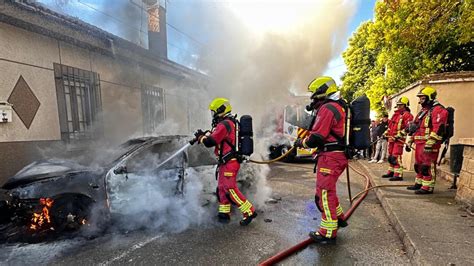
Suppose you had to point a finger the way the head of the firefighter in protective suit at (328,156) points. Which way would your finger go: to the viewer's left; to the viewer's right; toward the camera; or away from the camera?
to the viewer's left

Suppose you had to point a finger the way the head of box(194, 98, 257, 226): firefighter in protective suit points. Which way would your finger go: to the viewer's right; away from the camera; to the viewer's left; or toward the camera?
to the viewer's left

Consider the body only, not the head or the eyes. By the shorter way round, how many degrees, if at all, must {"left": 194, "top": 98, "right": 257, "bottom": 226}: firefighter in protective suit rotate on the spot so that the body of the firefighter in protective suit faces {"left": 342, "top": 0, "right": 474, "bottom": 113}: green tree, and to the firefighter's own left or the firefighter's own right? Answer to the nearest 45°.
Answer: approximately 135° to the firefighter's own right

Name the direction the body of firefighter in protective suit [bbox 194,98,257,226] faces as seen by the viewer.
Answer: to the viewer's left

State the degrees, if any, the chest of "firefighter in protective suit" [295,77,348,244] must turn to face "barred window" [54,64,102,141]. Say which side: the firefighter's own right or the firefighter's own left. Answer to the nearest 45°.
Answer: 0° — they already face it

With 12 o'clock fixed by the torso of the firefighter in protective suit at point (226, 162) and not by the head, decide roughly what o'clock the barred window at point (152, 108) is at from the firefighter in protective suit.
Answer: The barred window is roughly at 2 o'clock from the firefighter in protective suit.

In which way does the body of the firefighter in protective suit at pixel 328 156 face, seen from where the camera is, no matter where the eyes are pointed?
to the viewer's left

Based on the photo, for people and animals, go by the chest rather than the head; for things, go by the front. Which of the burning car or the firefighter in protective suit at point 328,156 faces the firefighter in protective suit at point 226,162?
the firefighter in protective suit at point 328,156

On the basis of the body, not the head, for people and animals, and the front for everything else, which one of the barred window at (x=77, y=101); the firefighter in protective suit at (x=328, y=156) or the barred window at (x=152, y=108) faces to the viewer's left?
the firefighter in protective suit
